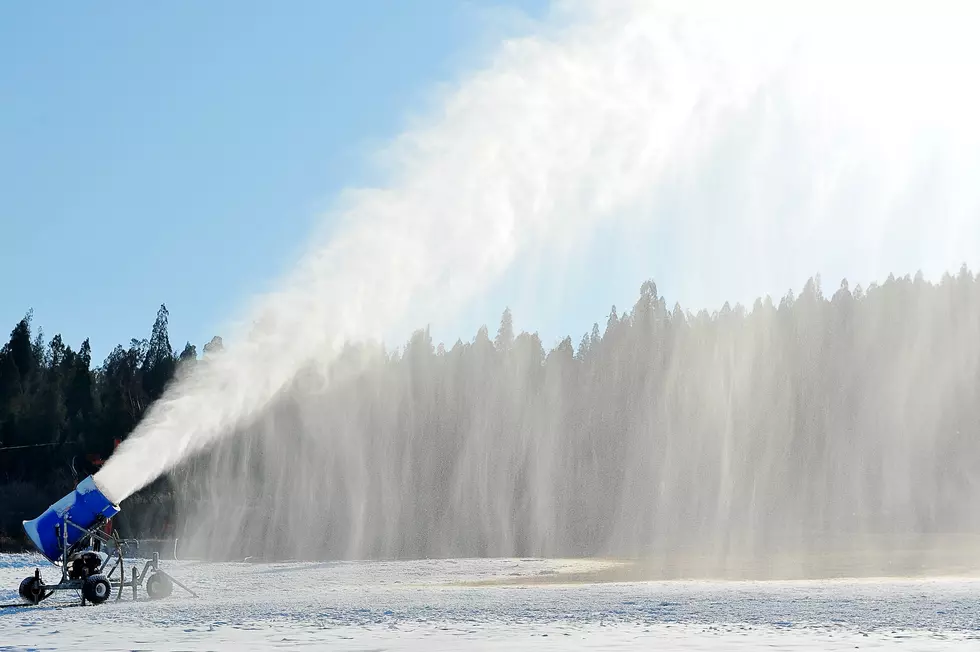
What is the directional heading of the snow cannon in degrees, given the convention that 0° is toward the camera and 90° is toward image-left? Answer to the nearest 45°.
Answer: approximately 270°
